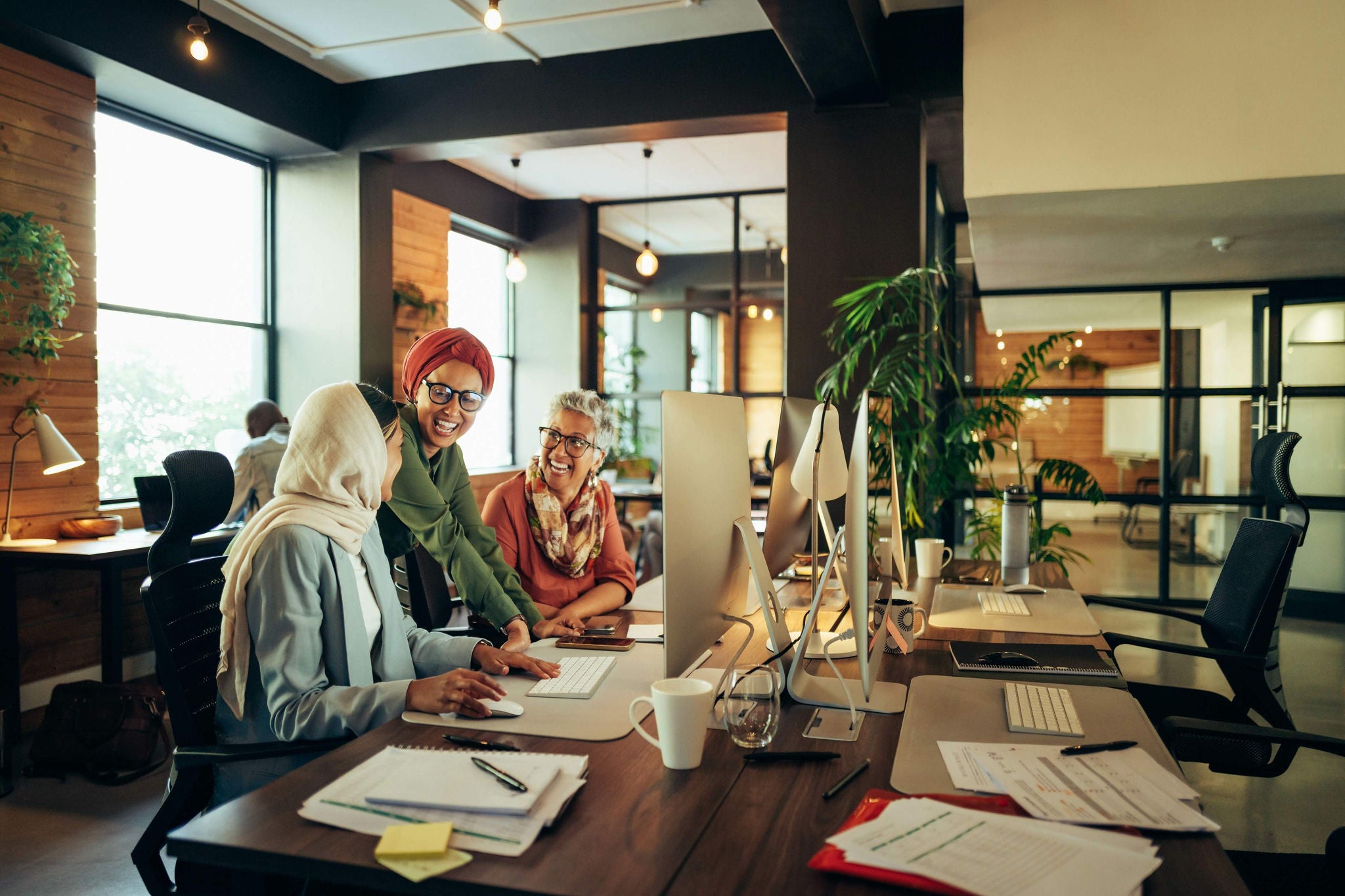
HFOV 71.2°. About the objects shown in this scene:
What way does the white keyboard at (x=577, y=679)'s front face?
to the viewer's left

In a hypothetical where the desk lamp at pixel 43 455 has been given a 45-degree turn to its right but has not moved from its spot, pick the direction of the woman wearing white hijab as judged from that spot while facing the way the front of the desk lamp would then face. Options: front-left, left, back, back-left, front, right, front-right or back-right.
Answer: front-right

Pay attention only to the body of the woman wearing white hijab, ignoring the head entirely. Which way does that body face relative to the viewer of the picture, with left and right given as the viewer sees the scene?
facing to the right of the viewer

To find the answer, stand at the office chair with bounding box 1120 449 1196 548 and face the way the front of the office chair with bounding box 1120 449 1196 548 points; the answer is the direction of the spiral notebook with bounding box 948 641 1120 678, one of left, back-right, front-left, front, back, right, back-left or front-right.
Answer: left

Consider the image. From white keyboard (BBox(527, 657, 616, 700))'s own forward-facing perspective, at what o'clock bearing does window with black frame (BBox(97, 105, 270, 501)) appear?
The window with black frame is roughly at 2 o'clock from the white keyboard.

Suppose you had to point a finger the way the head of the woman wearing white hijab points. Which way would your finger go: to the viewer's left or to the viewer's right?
to the viewer's right

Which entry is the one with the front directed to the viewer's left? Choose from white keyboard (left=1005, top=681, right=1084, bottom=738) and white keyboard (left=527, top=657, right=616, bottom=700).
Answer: white keyboard (left=527, top=657, right=616, bottom=700)

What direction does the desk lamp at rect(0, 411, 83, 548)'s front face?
to the viewer's right

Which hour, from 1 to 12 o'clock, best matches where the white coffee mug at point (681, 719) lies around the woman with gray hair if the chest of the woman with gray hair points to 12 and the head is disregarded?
The white coffee mug is roughly at 12 o'clock from the woman with gray hair.

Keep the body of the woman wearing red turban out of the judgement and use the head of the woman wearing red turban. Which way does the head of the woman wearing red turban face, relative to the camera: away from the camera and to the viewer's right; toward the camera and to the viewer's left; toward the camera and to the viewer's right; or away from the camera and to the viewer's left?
toward the camera and to the viewer's left
